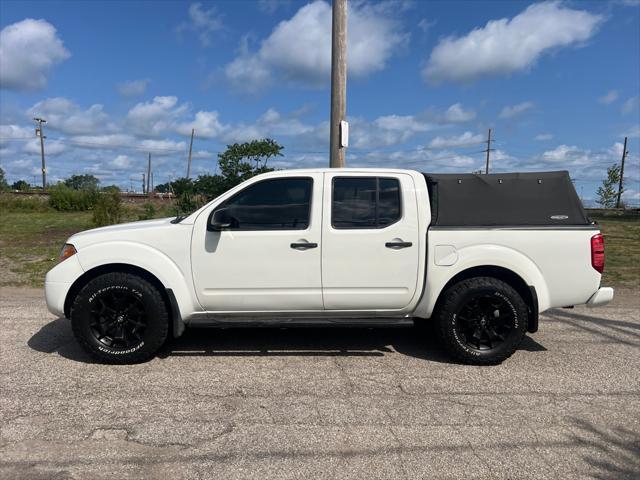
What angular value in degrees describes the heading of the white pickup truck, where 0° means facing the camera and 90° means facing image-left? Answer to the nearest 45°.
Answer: approximately 90°

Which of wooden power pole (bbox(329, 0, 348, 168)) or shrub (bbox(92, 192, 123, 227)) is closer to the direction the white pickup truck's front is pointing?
the shrub

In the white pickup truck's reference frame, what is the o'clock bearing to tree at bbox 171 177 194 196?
The tree is roughly at 2 o'clock from the white pickup truck.

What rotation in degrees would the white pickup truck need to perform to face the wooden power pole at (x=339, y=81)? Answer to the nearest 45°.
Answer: approximately 90° to its right

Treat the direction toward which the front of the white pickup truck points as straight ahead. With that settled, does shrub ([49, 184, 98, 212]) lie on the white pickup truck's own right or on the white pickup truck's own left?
on the white pickup truck's own right

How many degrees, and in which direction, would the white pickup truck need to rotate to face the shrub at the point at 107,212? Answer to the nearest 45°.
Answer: approximately 45° to its right
